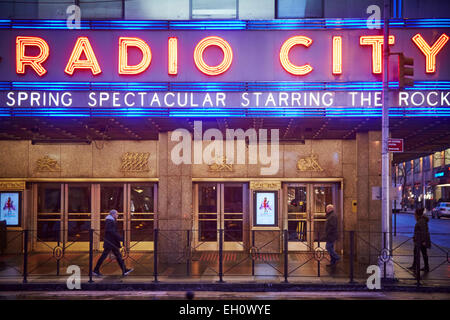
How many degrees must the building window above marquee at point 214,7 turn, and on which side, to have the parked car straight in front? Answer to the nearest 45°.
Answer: approximately 135° to its left

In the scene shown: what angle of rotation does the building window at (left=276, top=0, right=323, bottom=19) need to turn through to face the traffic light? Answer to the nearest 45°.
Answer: approximately 45° to its left

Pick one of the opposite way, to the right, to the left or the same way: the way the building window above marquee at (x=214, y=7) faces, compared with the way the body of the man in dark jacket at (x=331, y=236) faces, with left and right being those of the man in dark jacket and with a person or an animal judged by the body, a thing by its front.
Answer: to the left

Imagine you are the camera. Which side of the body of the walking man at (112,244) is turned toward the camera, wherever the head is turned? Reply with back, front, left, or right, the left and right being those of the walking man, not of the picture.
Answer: right

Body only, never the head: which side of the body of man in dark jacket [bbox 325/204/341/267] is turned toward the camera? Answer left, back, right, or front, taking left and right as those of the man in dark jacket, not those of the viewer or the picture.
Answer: left

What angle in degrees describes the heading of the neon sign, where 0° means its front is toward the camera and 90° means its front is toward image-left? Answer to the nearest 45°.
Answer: approximately 0°

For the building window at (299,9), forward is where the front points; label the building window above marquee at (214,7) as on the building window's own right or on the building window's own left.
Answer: on the building window's own right

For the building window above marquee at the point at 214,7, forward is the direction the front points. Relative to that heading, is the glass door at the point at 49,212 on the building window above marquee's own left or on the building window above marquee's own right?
on the building window above marquee's own right
